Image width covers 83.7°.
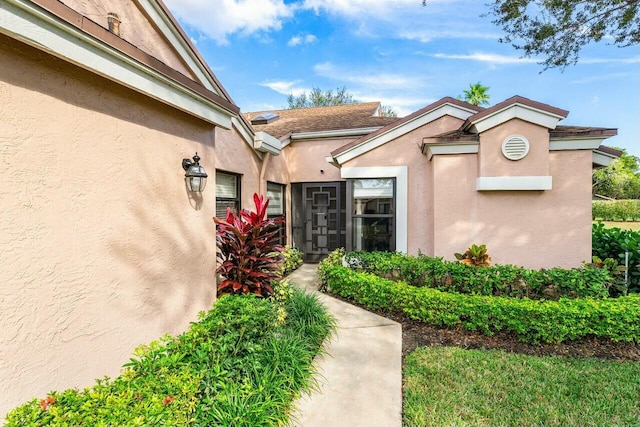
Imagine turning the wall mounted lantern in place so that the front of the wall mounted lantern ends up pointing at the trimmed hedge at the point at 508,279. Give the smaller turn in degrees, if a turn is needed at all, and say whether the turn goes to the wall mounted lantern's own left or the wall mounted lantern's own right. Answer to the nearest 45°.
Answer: approximately 45° to the wall mounted lantern's own left

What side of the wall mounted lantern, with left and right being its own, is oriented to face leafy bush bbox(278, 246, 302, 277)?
left

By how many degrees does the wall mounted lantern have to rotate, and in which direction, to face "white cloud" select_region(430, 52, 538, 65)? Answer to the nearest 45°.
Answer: approximately 45° to its left

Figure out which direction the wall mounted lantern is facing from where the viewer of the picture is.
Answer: facing the viewer and to the right of the viewer

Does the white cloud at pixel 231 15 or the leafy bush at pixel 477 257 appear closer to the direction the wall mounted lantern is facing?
the leafy bush

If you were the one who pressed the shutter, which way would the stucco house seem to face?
facing the viewer

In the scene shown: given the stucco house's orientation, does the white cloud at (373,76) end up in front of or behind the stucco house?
behind

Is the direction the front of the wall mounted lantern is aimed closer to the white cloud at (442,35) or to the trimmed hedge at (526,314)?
the trimmed hedge

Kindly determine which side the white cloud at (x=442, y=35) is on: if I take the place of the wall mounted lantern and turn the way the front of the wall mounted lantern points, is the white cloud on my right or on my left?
on my left

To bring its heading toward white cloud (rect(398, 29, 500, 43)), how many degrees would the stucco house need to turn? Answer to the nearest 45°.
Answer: approximately 135° to its left
